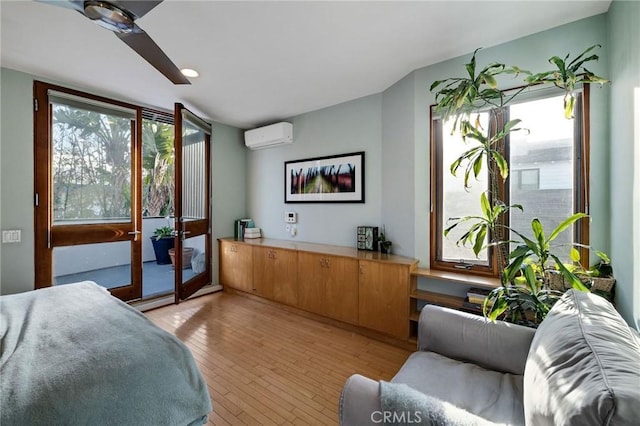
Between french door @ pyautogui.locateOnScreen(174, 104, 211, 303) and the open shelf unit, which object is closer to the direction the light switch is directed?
the open shelf unit

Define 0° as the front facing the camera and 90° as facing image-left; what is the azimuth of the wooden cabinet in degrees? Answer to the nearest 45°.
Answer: approximately 45°

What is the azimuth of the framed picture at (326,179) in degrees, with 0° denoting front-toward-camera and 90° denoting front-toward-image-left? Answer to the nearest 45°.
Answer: approximately 45°

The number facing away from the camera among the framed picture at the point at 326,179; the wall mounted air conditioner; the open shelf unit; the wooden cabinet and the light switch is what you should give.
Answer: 0

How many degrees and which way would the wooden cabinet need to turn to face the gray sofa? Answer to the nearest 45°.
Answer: approximately 45° to its left

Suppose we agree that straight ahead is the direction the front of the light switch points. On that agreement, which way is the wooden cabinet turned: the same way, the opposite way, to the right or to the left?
to the right

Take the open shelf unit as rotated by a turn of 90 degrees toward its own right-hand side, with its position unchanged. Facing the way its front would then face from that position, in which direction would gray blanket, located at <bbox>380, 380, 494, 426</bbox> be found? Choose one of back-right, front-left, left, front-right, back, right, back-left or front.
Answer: back-left

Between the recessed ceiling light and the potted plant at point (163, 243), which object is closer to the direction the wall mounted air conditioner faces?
the recessed ceiling light

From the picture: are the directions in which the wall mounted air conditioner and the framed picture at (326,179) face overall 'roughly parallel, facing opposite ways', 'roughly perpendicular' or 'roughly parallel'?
roughly parallel

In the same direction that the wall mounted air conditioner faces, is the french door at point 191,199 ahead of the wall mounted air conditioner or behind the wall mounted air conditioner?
ahead

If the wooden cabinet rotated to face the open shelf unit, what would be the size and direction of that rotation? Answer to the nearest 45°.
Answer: approximately 90° to its left

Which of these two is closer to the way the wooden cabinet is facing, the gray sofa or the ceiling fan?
the ceiling fan

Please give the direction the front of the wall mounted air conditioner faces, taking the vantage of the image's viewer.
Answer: facing the viewer and to the left of the viewer

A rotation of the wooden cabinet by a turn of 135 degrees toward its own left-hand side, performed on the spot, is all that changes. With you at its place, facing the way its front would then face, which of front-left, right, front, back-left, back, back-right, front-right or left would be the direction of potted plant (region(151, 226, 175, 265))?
back-left
